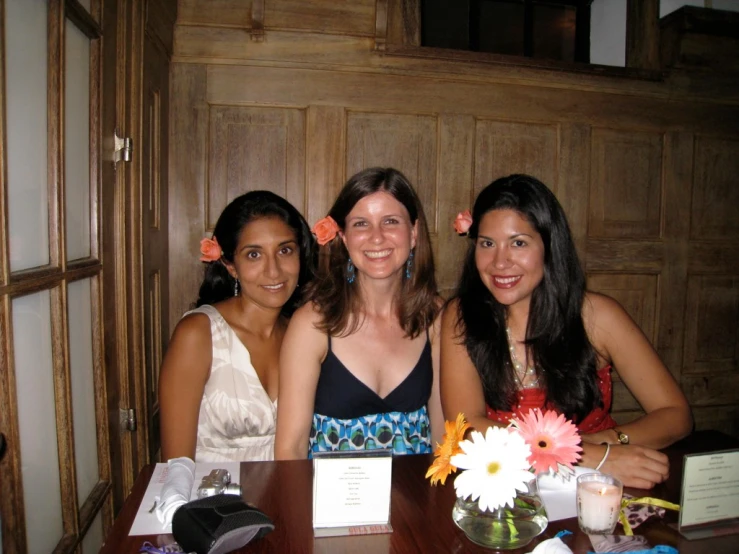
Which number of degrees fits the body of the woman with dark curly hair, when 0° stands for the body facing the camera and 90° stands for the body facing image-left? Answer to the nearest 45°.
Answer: approximately 315°

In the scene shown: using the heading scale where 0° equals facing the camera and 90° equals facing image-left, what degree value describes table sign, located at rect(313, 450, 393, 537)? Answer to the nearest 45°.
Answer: approximately 0°

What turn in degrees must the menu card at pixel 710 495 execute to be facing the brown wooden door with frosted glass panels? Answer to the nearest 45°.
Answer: approximately 90° to its right

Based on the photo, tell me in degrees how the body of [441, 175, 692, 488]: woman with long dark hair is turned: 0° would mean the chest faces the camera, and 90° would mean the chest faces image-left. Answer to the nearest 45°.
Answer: approximately 0°
